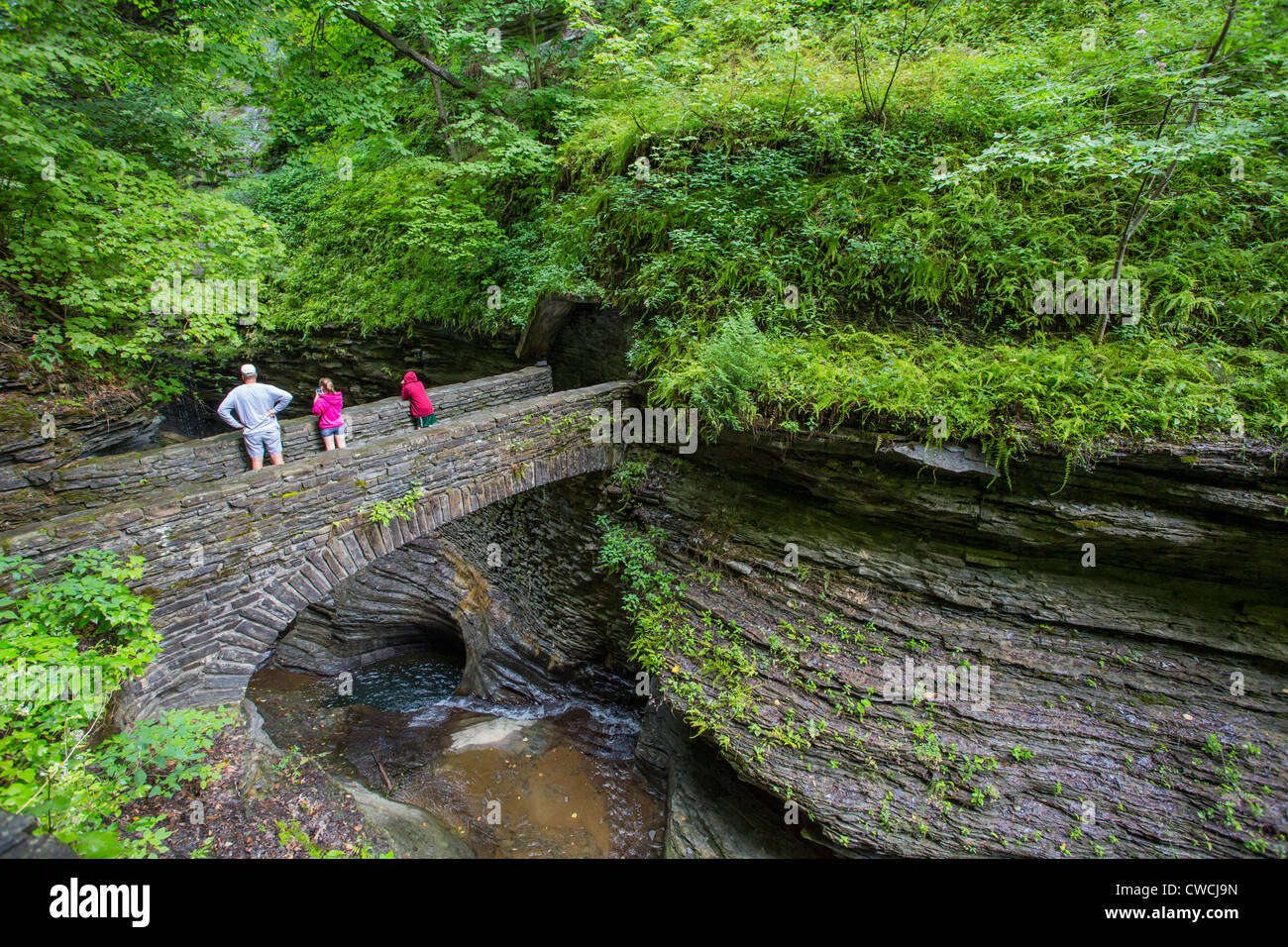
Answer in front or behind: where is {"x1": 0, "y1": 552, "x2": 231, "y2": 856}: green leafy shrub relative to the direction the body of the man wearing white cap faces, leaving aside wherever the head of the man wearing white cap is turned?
behind

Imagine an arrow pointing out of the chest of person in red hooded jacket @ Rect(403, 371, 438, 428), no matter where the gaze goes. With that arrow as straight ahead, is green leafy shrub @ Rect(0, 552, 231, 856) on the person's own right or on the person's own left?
on the person's own left

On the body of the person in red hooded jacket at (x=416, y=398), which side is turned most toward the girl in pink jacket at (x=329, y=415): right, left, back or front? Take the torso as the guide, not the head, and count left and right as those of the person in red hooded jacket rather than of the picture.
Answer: left

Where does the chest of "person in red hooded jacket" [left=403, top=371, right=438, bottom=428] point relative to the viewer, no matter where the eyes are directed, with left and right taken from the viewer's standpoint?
facing away from the viewer and to the left of the viewer

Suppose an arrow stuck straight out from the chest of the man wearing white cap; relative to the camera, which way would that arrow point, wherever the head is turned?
away from the camera
